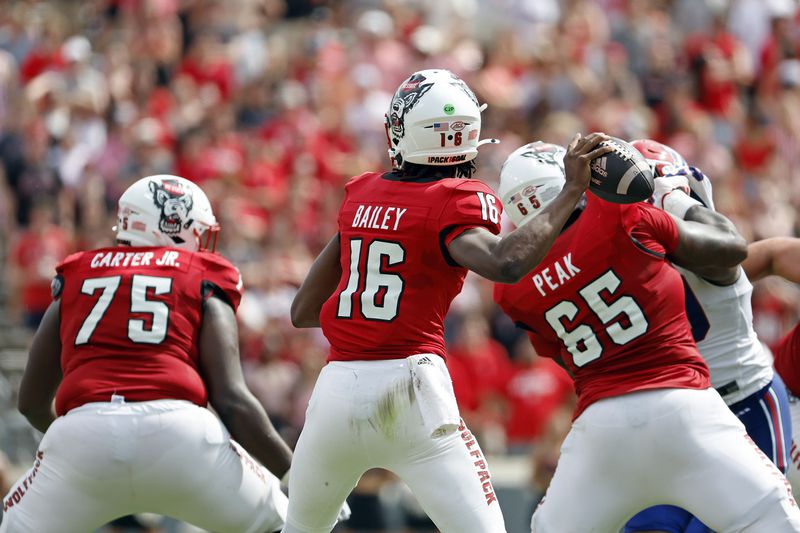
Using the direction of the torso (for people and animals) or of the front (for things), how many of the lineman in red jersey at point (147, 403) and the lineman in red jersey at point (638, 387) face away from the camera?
2

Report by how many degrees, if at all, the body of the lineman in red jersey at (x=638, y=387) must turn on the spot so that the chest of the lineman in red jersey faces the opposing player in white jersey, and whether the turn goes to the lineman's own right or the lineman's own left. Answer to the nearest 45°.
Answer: approximately 45° to the lineman's own right

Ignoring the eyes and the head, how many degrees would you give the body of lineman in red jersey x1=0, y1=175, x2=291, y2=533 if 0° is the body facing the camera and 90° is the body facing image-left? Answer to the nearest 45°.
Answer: approximately 180°

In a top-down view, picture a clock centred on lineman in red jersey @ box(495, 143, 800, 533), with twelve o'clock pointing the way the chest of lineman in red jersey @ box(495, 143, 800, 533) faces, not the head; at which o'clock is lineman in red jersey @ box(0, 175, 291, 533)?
lineman in red jersey @ box(0, 175, 291, 533) is roughly at 9 o'clock from lineman in red jersey @ box(495, 143, 800, 533).

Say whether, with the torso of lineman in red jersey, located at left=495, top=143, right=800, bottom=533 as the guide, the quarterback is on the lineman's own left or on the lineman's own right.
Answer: on the lineman's own left

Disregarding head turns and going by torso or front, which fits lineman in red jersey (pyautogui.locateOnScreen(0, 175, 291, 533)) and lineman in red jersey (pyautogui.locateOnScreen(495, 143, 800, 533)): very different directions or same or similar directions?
same or similar directions

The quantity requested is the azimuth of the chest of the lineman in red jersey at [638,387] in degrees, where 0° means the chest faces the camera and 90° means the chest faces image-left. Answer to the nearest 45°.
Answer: approximately 180°

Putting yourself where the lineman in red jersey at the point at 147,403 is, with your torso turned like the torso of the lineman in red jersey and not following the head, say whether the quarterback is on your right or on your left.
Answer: on your right

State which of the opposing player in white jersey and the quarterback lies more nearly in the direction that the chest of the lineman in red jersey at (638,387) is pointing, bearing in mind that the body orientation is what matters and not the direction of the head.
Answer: the opposing player in white jersey

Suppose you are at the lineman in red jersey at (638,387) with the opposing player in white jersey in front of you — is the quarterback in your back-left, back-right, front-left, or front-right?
back-left

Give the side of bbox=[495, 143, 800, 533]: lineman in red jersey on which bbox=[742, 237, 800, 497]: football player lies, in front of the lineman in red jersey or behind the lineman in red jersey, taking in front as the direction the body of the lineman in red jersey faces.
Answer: in front

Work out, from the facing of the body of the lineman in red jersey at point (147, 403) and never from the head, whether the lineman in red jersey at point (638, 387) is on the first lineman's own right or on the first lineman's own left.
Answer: on the first lineman's own right

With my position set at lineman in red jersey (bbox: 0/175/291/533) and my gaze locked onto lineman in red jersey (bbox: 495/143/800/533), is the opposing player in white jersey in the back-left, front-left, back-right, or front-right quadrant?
front-left
